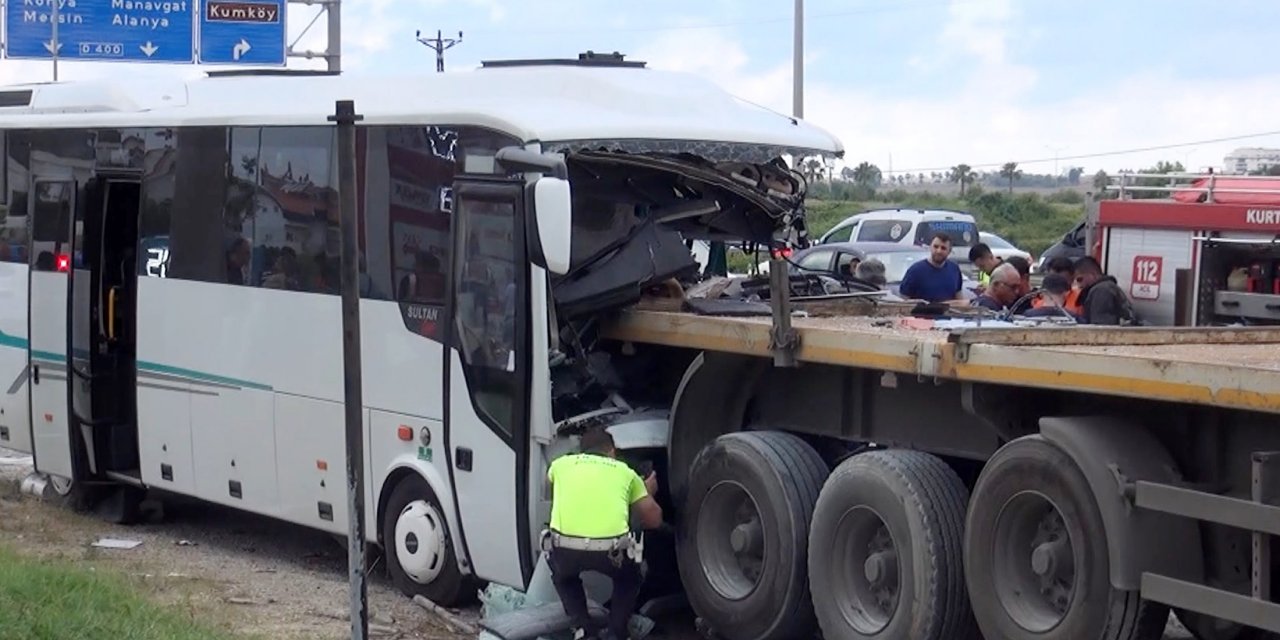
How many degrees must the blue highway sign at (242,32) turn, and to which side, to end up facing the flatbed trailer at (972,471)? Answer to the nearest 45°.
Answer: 0° — it already faces it

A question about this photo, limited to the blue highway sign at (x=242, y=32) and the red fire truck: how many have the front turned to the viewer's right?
1

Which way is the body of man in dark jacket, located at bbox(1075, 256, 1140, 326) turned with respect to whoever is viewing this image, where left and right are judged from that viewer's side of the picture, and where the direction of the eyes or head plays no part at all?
facing to the left of the viewer

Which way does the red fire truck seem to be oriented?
to the viewer's right

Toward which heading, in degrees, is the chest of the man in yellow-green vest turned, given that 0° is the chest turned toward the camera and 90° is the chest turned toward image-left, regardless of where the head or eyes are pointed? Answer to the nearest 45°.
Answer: approximately 180°

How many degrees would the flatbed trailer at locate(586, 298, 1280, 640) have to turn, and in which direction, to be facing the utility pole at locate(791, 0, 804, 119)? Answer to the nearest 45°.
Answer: approximately 135° to its left

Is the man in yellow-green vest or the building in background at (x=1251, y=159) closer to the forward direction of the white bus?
the man in yellow-green vest

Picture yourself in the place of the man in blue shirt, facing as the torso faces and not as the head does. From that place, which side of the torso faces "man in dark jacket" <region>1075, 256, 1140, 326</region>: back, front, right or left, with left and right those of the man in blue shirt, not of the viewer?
left

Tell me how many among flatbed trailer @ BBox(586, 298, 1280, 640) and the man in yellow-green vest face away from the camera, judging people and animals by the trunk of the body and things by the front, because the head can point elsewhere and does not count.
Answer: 1

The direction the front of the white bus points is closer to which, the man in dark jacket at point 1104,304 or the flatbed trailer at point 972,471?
the flatbed trailer

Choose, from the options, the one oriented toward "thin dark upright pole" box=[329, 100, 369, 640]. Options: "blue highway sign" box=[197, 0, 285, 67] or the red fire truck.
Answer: the blue highway sign
